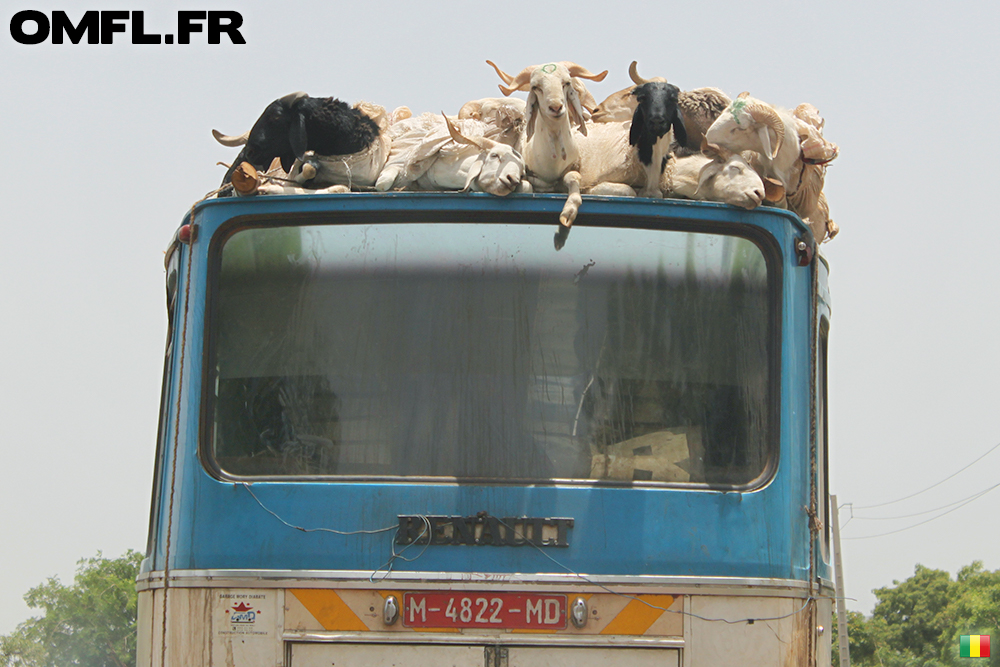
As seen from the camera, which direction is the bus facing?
away from the camera

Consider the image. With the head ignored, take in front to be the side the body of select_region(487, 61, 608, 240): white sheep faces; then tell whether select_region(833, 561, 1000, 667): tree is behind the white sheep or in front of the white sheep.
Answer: behind

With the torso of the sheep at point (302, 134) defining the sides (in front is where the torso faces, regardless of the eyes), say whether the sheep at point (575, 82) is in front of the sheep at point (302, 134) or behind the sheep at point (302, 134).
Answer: behind

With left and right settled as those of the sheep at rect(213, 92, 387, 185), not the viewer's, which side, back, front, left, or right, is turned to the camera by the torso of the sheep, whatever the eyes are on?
left
